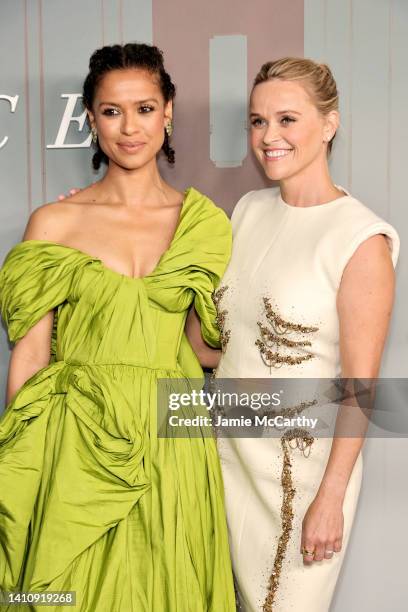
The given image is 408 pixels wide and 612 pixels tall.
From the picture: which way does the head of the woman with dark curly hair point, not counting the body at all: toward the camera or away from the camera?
toward the camera

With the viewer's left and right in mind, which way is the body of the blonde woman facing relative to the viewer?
facing the viewer and to the left of the viewer

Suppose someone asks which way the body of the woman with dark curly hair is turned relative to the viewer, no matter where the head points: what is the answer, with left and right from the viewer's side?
facing the viewer
